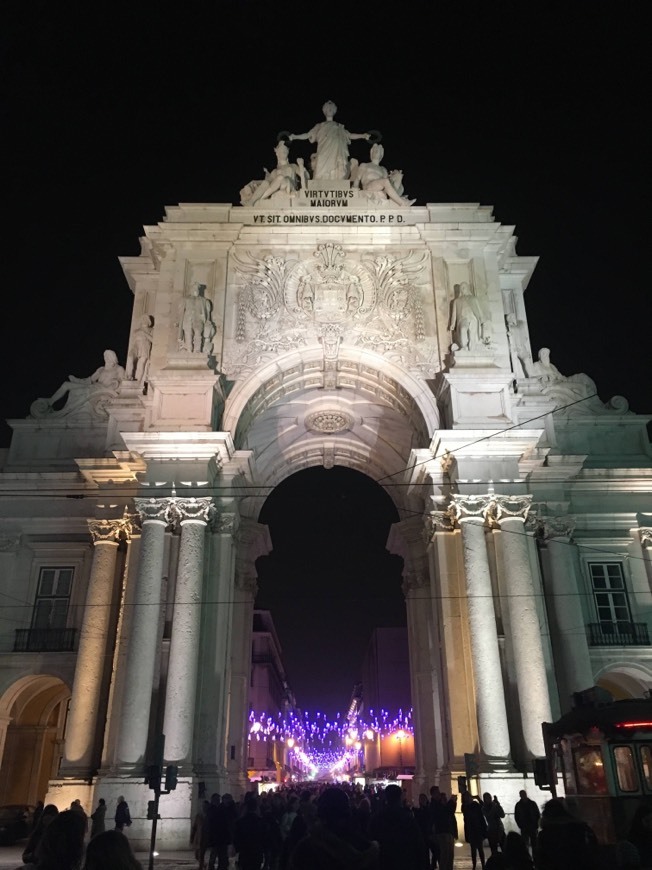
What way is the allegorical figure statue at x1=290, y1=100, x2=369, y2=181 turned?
toward the camera

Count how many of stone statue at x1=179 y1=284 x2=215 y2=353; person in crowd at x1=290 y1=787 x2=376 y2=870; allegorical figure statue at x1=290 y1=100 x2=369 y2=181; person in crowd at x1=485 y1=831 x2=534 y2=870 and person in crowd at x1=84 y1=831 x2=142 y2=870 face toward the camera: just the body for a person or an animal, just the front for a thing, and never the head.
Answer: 2

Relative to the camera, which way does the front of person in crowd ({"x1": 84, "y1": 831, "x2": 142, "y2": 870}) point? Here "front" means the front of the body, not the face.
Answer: away from the camera

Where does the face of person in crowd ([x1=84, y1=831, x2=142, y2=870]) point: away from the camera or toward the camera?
away from the camera

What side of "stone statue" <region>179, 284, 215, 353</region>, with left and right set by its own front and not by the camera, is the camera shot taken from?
front

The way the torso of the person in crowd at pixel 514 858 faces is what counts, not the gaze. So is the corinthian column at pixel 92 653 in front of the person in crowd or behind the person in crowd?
in front

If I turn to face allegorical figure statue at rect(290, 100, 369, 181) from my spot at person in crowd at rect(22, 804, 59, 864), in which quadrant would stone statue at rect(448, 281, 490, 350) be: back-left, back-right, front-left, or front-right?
front-right

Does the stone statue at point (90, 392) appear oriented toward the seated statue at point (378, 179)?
no

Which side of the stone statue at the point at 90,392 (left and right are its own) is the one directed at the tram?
left

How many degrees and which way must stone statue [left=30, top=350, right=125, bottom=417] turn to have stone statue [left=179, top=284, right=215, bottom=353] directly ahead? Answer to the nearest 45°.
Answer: approximately 90° to its left

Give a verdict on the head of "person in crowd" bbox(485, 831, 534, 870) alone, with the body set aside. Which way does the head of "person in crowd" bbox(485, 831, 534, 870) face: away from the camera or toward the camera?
away from the camera

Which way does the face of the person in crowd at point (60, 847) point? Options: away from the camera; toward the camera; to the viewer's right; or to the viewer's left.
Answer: away from the camera

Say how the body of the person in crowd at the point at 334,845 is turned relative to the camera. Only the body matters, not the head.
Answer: away from the camera

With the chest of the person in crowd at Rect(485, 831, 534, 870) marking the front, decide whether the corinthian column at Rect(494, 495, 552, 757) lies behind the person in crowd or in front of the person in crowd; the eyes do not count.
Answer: in front

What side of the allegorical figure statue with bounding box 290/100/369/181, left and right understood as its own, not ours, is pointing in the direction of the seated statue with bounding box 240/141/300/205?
right

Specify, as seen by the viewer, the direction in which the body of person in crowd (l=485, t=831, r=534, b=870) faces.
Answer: away from the camera

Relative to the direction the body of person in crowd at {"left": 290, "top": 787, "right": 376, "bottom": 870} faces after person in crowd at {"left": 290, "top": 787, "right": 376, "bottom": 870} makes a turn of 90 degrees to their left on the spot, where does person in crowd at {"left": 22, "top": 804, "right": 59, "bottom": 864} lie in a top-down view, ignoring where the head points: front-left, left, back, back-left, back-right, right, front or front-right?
front-right

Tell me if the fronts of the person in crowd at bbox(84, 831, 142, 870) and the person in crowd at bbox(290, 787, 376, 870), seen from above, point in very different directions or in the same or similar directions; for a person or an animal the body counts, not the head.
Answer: same or similar directions
